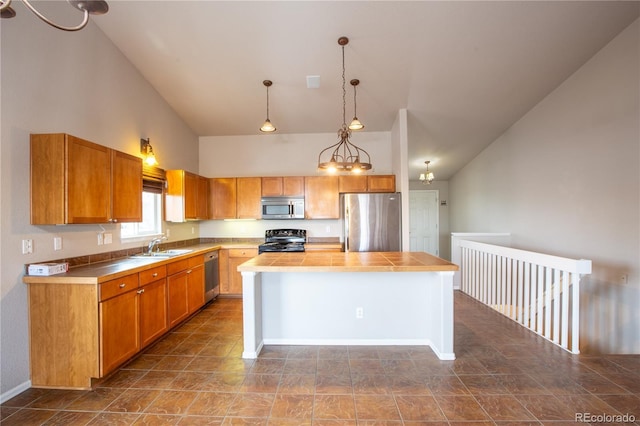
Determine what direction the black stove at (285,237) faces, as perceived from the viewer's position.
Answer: facing the viewer

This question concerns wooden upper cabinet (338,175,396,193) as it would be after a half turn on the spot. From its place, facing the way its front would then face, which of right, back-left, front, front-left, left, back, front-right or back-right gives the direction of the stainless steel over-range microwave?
left

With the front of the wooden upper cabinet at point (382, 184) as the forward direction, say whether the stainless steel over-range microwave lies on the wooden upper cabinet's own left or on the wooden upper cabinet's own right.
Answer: on the wooden upper cabinet's own right

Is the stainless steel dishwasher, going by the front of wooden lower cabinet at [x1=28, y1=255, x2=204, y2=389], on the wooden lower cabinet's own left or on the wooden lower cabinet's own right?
on the wooden lower cabinet's own left

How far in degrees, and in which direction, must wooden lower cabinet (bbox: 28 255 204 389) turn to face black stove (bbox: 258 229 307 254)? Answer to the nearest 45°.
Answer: approximately 90° to its left

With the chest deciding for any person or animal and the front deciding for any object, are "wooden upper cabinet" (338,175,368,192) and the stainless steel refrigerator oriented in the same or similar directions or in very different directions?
same or similar directions

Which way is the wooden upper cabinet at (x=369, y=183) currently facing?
toward the camera

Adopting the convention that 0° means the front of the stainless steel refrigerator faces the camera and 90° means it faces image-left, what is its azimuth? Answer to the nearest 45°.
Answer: approximately 0°

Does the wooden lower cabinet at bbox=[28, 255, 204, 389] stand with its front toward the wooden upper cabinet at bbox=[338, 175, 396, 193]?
no

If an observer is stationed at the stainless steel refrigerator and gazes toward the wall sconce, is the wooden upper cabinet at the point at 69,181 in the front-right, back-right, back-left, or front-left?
front-left

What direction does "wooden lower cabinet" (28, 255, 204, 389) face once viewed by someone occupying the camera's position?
facing the viewer and to the right of the viewer

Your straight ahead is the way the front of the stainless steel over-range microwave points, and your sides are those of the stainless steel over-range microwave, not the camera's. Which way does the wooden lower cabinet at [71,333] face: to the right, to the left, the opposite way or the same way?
to the left

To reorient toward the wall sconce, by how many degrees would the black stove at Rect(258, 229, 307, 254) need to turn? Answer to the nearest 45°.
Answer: approximately 45° to its right

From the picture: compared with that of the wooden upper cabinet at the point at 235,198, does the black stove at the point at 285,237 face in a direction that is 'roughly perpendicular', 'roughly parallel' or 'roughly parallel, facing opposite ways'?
roughly parallel

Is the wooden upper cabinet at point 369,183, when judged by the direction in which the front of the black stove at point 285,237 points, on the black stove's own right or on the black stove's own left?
on the black stove's own left

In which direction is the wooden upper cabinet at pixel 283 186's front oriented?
toward the camera
